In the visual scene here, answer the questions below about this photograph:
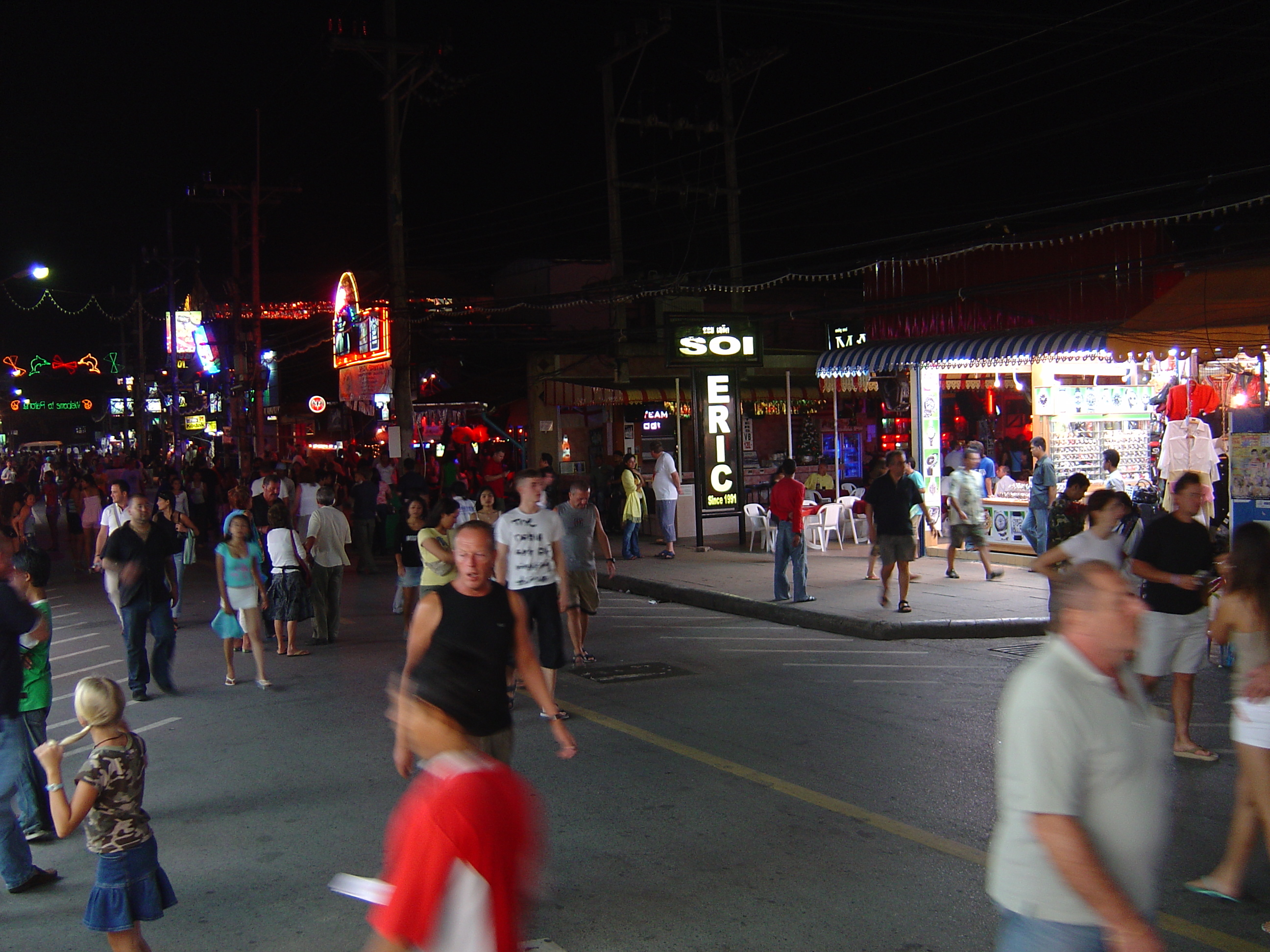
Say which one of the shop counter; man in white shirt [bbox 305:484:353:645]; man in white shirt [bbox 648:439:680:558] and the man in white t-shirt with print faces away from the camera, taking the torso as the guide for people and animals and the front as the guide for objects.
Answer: man in white shirt [bbox 305:484:353:645]

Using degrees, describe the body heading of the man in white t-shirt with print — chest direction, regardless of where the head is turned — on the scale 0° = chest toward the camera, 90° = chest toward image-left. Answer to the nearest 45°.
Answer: approximately 0°

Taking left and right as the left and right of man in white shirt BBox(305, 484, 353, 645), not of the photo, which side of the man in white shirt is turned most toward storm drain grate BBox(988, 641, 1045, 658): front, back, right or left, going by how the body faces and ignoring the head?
right

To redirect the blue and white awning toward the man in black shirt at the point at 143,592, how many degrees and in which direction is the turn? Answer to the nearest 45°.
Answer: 0° — it already faces them

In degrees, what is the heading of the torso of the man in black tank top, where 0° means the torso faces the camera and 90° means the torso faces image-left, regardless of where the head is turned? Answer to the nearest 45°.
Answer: approximately 0°

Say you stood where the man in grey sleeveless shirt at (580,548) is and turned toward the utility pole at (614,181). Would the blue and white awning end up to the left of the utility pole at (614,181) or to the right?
right

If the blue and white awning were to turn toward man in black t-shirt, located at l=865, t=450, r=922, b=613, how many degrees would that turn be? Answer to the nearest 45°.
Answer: approximately 45° to its left

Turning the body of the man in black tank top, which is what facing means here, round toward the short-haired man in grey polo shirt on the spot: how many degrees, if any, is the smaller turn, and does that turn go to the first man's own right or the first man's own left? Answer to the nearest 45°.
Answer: approximately 45° to the first man's own left

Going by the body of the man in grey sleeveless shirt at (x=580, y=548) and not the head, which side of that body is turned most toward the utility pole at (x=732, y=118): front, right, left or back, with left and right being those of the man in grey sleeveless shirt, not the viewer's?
back

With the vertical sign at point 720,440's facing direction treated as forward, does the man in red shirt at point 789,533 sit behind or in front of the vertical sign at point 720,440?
in front
